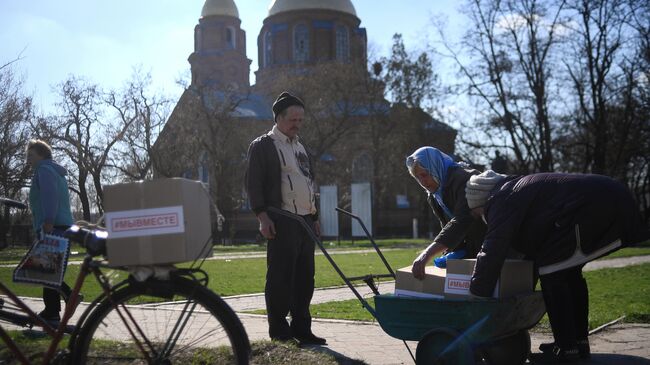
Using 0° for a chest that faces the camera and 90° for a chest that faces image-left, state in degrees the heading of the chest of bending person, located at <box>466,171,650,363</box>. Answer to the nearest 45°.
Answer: approximately 90°

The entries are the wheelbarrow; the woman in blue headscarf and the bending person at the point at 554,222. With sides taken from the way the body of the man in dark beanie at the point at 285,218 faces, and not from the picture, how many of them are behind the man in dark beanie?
0

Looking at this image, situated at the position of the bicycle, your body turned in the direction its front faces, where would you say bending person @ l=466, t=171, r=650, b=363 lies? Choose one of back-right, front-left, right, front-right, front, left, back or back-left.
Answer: back

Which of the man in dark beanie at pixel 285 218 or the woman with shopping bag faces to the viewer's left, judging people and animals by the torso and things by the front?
the woman with shopping bag

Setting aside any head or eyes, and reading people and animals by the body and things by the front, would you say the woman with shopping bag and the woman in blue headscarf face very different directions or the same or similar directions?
same or similar directions

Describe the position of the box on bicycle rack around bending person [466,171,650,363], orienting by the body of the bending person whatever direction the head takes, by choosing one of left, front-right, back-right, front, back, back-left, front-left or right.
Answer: front-left

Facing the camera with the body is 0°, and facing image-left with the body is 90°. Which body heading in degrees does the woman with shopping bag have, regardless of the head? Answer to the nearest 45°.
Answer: approximately 90°

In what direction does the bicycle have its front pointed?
to the viewer's left

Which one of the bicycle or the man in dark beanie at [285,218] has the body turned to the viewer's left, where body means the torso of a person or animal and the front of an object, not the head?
the bicycle

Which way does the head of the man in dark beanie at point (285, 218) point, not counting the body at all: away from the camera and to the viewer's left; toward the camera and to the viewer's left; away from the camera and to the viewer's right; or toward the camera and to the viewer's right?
toward the camera and to the viewer's right

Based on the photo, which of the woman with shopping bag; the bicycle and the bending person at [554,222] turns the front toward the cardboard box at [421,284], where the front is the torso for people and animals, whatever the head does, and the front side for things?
the bending person

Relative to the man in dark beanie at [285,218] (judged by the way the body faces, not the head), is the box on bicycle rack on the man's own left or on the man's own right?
on the man's own right

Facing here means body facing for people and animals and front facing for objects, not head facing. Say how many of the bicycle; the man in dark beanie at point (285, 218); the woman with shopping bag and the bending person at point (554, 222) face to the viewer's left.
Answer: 3

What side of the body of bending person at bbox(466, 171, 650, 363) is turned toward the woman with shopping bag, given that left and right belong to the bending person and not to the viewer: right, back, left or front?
front

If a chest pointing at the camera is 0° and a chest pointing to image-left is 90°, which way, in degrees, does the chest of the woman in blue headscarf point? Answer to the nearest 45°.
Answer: approximately 45°

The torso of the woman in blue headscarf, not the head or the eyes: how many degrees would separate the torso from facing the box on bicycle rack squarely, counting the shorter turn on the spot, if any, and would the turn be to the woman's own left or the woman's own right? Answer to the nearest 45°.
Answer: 0° — they already face it

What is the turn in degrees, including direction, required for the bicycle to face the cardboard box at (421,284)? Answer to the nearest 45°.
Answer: approximately 180°

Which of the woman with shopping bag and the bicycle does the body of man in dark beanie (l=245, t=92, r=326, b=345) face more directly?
the bicycle
